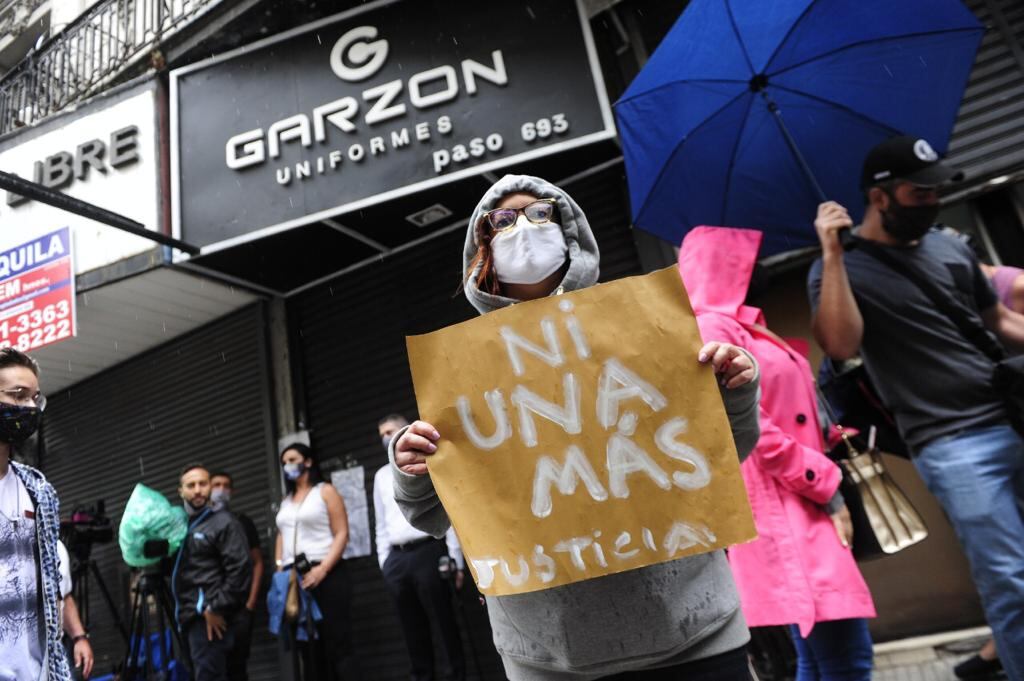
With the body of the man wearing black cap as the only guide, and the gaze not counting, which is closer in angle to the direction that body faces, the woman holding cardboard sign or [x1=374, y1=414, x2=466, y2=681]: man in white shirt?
the woman holding cardboard sign

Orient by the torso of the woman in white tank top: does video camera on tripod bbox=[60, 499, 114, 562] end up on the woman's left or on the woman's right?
on the woman's right

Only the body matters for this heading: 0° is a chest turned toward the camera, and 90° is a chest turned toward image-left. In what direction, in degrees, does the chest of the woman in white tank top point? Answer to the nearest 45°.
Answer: approximately 45°

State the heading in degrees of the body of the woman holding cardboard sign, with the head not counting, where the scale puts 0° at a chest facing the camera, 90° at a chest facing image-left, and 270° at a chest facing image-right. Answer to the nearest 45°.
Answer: approximately 0°
